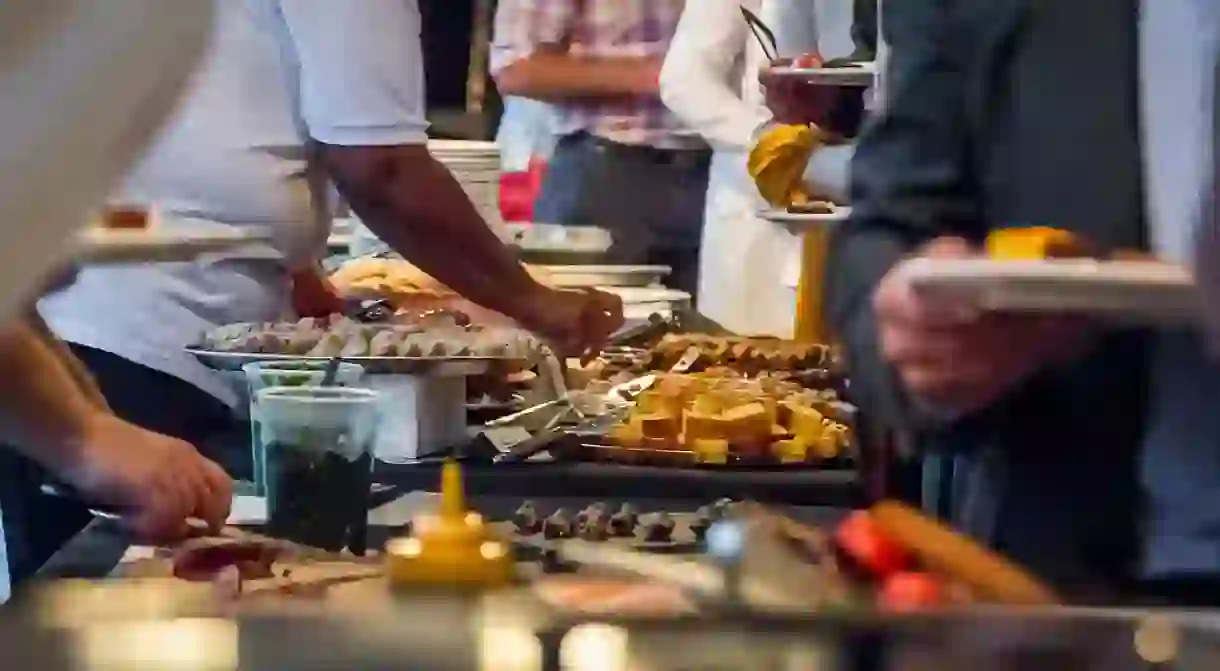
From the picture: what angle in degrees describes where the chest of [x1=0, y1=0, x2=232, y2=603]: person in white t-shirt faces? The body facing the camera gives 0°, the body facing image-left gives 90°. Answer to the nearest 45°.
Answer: approximately 270°

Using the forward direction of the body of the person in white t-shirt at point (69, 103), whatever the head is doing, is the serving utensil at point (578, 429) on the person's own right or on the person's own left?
on the person's own left

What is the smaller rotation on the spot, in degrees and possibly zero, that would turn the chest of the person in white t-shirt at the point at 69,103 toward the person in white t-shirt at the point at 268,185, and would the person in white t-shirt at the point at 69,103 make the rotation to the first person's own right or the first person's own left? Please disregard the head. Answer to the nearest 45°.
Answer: approximately 90° to the first person's own left

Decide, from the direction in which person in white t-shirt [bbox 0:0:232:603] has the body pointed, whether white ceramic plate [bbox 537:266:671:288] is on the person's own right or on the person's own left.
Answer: on the person's own left
